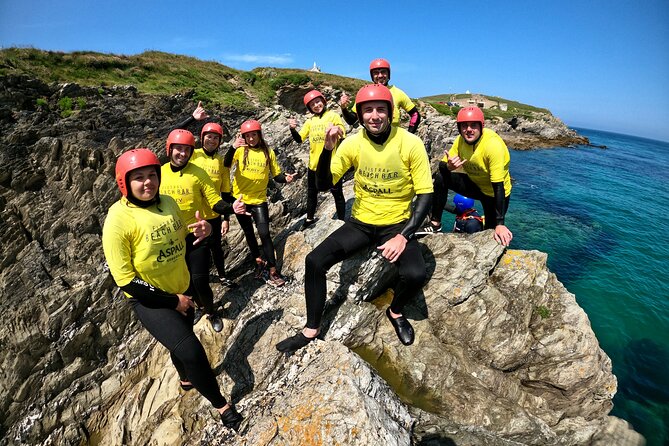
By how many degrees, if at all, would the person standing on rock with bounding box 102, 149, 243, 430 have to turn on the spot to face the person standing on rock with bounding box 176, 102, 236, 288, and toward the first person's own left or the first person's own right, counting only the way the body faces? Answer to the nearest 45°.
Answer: approximately 135° to the first person's own left

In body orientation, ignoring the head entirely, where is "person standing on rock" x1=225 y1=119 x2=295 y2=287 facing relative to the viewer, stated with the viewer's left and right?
facing the viewer

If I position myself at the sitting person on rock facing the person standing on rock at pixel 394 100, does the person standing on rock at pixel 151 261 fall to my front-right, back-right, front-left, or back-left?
back-left

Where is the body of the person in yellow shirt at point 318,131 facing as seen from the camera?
toward the camera

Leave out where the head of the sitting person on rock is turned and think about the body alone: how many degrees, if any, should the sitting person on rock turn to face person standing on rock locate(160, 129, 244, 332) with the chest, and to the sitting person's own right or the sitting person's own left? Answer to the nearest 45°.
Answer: approximately 90° to the sitting person's own right

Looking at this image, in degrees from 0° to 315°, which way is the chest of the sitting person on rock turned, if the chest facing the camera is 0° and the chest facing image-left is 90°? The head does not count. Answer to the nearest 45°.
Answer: approximately 0°

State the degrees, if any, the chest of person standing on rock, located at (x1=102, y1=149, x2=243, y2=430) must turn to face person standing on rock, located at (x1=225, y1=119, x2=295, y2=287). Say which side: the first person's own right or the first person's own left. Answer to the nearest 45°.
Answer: approximately 90° to the first person's own left

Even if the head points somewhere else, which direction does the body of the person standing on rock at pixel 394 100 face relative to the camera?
toward the camera
